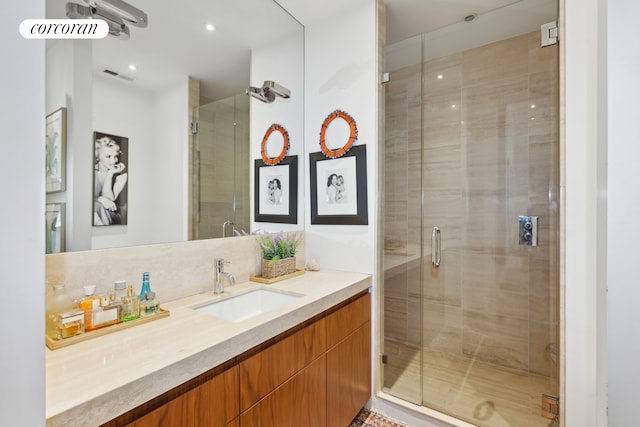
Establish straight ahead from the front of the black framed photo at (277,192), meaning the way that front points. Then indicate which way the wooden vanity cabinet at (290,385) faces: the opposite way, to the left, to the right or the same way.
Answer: to the left

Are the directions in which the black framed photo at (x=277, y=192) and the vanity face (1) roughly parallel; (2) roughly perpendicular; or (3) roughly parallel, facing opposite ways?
roughly perpendicular

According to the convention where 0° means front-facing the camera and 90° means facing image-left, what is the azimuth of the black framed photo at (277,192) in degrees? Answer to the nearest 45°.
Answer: approximately 45°

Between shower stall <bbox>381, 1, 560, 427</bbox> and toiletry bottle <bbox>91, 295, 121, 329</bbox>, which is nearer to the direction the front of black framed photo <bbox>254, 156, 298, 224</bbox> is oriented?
the toiletry bottle

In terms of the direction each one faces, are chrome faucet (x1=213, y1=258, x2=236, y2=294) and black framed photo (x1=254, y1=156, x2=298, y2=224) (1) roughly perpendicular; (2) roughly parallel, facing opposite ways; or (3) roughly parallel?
roughly perpendicular

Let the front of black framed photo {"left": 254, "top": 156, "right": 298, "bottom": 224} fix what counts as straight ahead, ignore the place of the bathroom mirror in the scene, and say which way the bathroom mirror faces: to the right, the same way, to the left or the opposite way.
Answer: to the left

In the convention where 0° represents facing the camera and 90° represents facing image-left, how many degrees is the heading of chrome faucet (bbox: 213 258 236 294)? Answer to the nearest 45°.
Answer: approximately 315°
